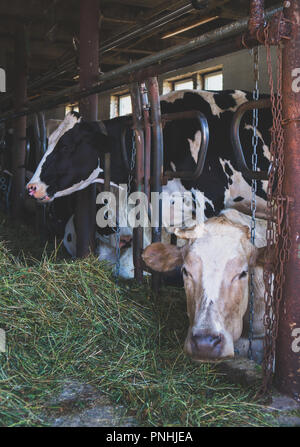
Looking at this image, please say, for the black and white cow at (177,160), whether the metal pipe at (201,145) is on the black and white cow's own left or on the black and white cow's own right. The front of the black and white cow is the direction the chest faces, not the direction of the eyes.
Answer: on the black and white cow's own left

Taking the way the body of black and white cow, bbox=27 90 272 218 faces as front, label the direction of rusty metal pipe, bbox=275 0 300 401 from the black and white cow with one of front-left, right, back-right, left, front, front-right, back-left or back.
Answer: left

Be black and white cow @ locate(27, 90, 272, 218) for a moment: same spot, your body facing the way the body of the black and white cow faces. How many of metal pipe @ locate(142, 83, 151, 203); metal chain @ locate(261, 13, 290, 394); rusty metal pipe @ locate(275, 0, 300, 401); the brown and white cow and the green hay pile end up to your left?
5

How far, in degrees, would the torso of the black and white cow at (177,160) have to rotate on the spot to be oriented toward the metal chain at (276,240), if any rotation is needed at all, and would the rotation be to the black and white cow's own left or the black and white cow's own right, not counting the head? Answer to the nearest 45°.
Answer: approximately 90° to the black and white cow's own left

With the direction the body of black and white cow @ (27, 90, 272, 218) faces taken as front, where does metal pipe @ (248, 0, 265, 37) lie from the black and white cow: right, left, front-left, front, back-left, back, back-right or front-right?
left

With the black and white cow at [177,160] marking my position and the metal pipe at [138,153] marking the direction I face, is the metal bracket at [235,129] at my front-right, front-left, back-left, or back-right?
front-left

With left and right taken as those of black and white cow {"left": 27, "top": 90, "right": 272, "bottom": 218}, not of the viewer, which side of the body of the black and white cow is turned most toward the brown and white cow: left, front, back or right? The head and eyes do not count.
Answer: left

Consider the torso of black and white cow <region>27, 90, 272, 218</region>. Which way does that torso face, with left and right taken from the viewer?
facing to the left of the viewer

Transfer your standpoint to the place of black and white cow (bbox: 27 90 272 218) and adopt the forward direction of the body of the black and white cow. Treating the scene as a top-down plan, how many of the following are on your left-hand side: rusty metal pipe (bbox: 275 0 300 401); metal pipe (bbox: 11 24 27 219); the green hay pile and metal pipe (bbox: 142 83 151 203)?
3

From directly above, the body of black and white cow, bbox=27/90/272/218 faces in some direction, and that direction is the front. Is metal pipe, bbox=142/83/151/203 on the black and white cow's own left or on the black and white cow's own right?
on the black and white cow's own left

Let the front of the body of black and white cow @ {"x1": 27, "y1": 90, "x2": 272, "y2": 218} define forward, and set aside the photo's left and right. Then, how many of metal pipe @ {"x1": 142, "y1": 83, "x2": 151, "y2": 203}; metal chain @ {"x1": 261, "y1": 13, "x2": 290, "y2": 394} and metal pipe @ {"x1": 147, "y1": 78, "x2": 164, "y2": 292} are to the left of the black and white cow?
3

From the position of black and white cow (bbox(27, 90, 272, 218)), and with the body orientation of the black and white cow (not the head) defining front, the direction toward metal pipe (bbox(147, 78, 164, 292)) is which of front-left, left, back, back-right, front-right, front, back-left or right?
left
